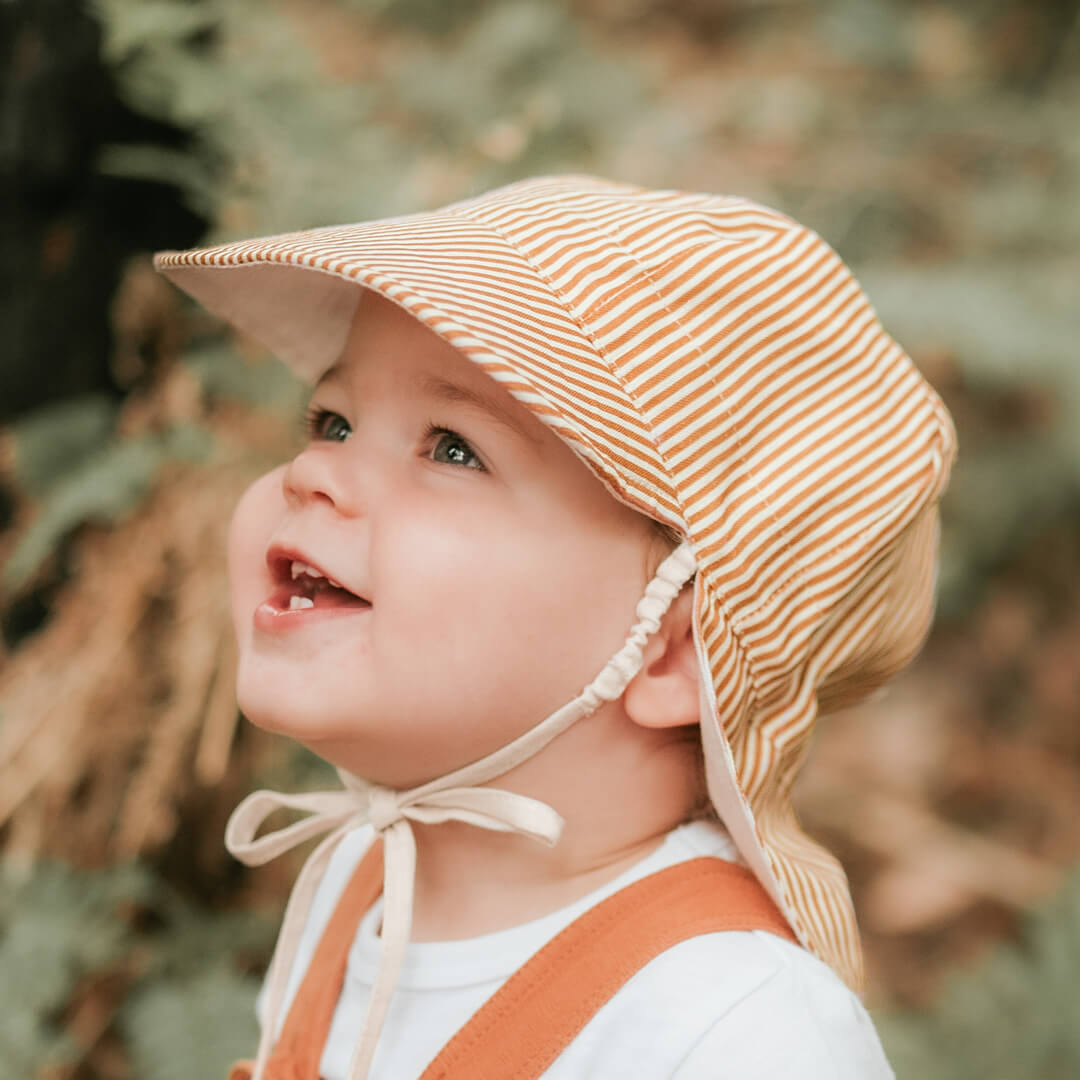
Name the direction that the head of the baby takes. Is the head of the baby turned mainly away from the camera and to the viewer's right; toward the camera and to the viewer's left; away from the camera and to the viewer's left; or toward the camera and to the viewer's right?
toward the camera and to the viewer's left

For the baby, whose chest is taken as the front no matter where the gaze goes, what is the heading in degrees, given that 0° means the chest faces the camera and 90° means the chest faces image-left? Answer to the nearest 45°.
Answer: approximately 45°
